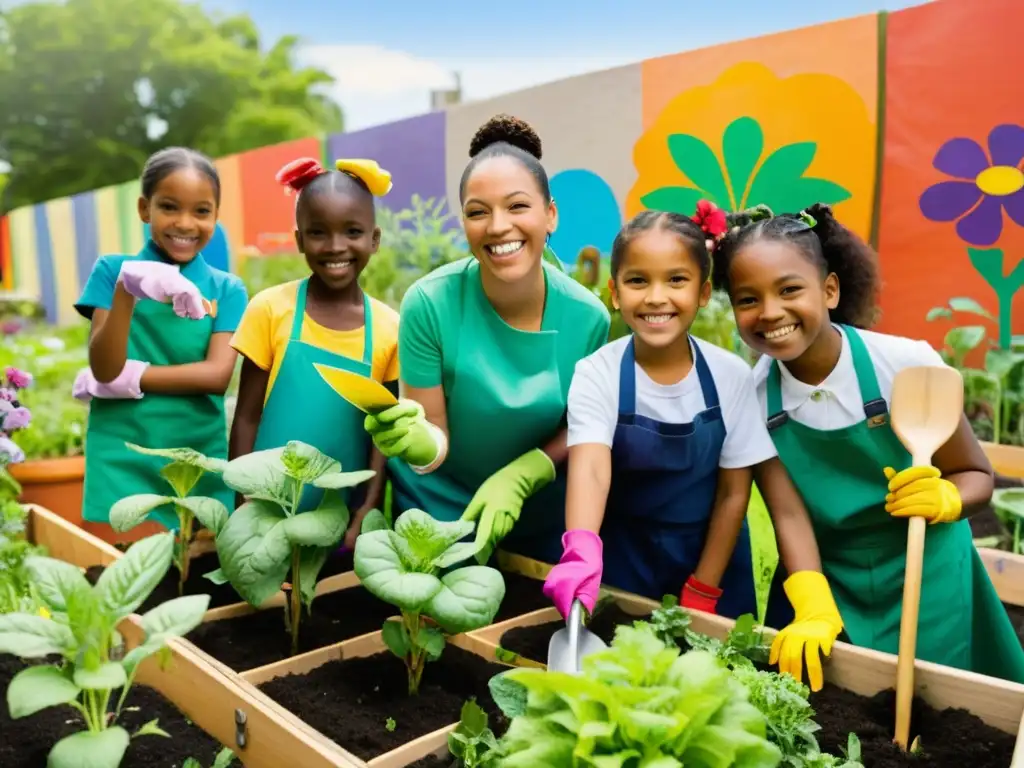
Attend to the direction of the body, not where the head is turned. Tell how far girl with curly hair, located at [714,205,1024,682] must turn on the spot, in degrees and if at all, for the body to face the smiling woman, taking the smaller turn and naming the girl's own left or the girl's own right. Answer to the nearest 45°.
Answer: approximately 45° to the girl's own right

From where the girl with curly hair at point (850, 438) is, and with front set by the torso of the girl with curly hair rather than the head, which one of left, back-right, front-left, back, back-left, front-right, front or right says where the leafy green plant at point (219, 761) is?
front

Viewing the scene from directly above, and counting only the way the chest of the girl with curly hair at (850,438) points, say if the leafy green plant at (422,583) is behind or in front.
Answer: in front

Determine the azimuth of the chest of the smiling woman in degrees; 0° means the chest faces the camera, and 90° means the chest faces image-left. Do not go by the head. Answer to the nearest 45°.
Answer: approximately 0°

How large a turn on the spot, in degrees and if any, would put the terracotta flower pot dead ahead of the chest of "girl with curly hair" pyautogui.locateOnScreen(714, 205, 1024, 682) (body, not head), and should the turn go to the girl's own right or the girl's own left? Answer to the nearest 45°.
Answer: approximately 45° to the girl's own right

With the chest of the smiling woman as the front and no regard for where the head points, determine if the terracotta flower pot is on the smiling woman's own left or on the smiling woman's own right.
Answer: on the smiling woman's own right

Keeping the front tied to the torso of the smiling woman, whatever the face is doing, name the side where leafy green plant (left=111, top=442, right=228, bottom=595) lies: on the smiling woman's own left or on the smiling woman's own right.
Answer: on the smiling woman's own right

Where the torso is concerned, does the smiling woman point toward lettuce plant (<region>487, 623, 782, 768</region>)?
yes

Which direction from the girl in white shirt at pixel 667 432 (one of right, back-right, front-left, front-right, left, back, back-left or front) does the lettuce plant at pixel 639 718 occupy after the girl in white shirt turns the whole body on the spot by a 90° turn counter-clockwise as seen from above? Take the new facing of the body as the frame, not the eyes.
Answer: right

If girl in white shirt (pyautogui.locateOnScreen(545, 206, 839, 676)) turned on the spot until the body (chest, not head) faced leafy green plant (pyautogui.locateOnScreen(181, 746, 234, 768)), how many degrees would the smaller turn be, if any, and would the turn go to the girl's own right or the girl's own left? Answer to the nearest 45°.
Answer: approximately 45° to the girl's own right

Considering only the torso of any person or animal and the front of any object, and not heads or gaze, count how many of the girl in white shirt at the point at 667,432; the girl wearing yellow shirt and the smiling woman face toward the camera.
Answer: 3
